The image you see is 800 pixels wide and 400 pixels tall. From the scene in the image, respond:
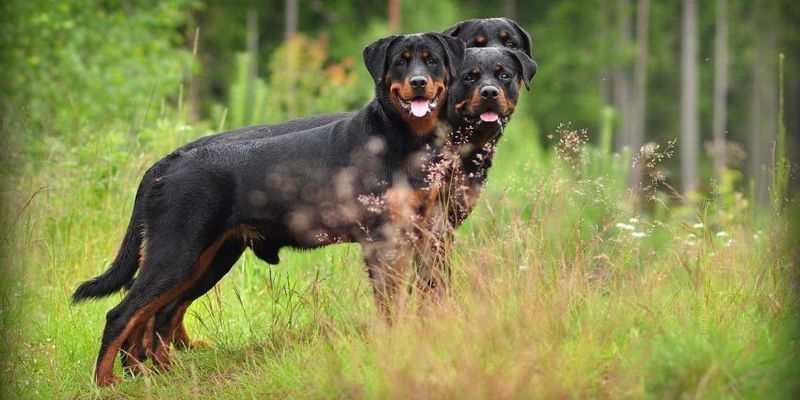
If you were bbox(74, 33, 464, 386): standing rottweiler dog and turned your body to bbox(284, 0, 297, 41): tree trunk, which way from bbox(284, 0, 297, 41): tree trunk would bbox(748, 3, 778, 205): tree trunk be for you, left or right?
right

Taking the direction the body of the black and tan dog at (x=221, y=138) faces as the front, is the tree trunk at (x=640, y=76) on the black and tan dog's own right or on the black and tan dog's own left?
on the black and tan dog's own left

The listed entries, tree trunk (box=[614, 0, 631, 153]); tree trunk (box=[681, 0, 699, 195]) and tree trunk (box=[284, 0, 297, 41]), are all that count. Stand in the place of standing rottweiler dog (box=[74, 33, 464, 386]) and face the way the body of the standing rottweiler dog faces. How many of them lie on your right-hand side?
0

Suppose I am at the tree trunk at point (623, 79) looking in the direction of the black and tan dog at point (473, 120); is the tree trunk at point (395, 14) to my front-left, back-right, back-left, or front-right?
front-right

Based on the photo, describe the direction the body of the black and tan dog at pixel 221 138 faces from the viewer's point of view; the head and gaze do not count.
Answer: to the viewer's right

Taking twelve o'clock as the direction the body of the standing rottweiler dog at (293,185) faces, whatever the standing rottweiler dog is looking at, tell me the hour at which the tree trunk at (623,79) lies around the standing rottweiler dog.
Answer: The tree trunk is roughly at 10 o'clock from the standing rottweiler dog.

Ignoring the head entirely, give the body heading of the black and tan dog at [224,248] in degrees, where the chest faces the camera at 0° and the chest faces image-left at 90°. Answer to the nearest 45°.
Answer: approximately 270°

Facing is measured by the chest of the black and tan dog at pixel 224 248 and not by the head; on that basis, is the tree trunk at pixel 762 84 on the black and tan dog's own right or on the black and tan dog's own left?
on the black and tan dog's own left

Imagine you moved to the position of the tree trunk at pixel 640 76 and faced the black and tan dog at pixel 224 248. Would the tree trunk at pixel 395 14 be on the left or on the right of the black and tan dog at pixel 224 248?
right

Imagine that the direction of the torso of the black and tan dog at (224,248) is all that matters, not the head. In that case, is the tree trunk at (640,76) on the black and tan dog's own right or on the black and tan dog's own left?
on the black and tan dog's own left

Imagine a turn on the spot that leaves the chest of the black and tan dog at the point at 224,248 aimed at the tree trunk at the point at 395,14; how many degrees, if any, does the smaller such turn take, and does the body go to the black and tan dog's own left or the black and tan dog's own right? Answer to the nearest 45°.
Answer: approximately 90° to the black and tan dog's own left

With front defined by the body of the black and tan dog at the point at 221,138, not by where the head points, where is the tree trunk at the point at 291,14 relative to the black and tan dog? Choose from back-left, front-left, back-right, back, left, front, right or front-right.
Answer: left

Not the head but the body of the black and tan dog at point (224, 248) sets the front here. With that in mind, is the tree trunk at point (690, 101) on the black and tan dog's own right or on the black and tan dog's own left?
on the black and tan dog's own left

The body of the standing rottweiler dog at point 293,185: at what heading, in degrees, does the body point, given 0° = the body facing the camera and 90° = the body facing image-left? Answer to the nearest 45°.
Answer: approximately 270°

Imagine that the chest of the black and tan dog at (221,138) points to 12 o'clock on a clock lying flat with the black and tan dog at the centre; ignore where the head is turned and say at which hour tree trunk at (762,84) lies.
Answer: The tree trunk is roughly at 10 o'clock from the black and tan dog.

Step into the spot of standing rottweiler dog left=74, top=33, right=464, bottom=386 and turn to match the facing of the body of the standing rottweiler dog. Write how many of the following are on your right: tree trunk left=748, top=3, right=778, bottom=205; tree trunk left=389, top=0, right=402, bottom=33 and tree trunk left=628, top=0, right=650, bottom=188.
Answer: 0

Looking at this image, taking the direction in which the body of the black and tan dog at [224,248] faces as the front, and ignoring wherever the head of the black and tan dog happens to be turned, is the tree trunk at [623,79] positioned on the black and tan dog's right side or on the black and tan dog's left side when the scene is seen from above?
on the black and tan dog's left side
